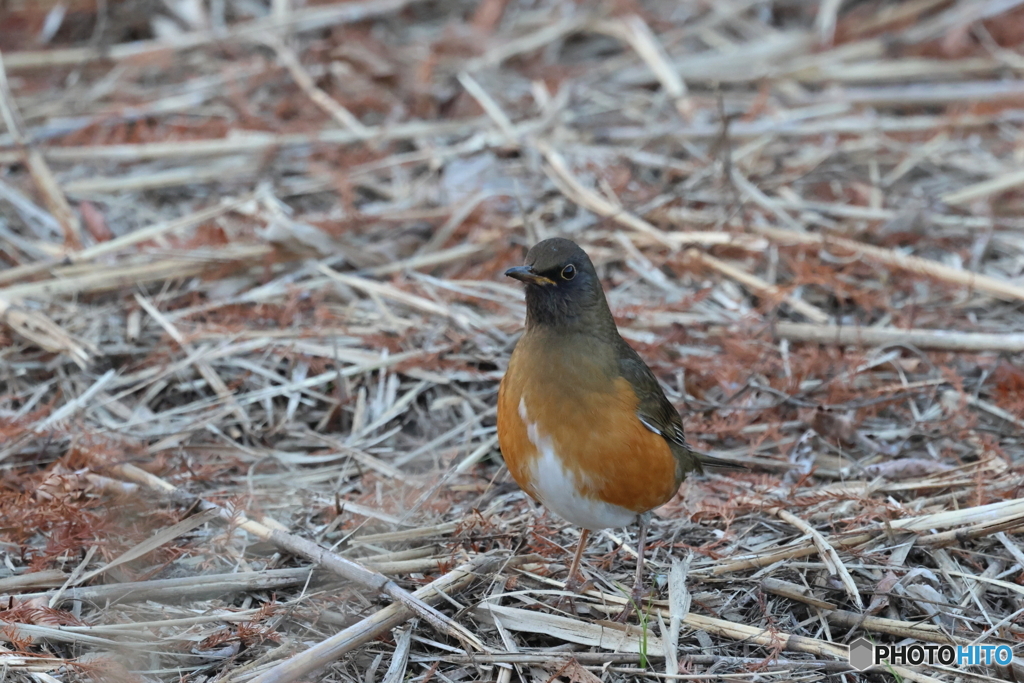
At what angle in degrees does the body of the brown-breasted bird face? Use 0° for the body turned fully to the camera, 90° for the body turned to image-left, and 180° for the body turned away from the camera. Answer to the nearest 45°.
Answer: approximately 45°
